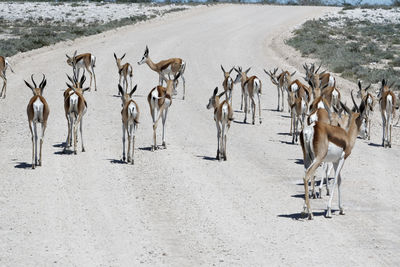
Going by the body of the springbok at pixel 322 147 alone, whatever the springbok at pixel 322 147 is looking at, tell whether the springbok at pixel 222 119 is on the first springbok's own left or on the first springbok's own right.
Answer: on the first springbok's own left

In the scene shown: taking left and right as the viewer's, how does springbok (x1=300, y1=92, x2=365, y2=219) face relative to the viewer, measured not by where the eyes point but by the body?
facing away from the viewer and to the right of the viewer
